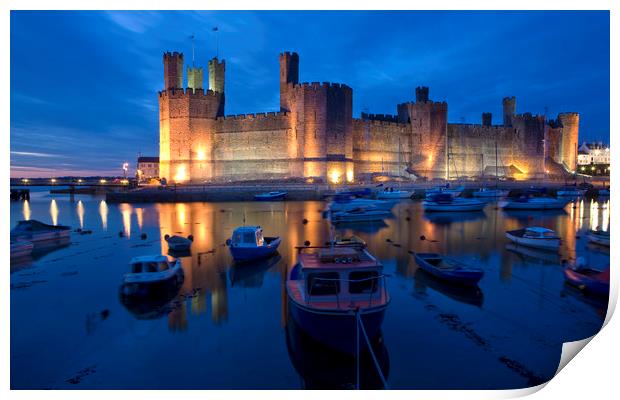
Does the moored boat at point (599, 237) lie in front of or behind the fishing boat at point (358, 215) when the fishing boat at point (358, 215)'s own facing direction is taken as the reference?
in front

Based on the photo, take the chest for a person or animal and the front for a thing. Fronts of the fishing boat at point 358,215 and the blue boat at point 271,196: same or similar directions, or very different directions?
same or similar directions

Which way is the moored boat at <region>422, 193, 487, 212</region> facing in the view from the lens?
facing to the right of the viewer

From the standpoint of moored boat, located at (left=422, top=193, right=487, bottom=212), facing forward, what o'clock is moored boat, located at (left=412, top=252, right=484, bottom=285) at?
moored boat, located at (left=412, top=252, right=484, bottom=285) is roughly at 3 o'clock from moored boat, located at (left=422, top=193, right=487, bottom=212).

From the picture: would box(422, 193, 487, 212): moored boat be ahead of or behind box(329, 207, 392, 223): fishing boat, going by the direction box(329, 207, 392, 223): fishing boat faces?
ahead

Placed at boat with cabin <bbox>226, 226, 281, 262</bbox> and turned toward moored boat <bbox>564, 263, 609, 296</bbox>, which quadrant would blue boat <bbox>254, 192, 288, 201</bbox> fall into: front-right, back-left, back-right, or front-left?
back-left

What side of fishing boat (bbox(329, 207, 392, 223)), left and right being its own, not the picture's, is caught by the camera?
right
